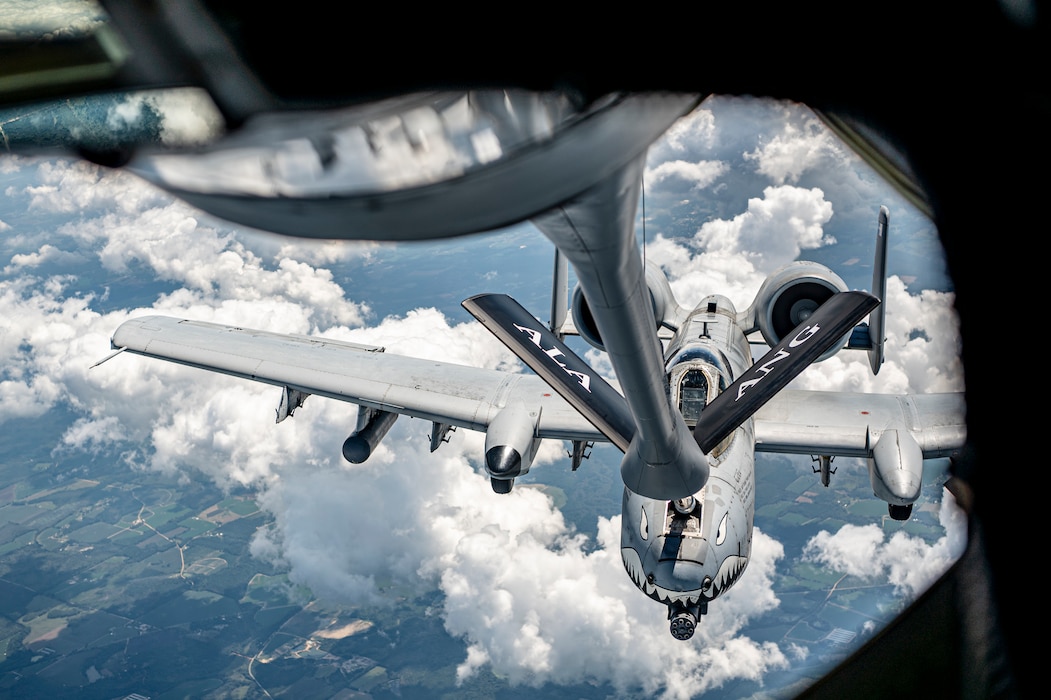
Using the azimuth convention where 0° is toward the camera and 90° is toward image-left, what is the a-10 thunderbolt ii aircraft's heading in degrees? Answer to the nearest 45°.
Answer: approximately 0°
